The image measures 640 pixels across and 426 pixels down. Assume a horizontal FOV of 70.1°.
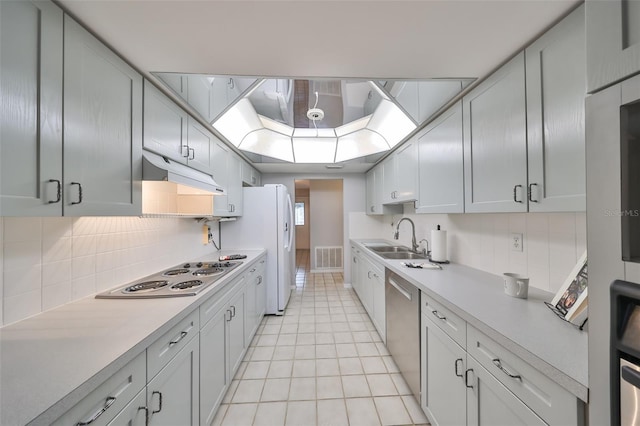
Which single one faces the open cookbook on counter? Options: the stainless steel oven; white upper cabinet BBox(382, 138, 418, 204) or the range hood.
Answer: the range hood

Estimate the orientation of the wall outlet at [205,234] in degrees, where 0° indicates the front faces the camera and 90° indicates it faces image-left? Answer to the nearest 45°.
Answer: approximately 270°

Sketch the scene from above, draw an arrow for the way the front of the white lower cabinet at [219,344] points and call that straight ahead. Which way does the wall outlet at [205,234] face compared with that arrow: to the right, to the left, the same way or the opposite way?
the same way

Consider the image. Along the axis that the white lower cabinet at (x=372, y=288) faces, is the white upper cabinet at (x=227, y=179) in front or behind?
in front

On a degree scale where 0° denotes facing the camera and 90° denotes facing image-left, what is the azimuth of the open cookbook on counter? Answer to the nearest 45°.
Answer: approximately 45°

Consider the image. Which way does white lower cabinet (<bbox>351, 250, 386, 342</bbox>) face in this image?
to the viewer's left

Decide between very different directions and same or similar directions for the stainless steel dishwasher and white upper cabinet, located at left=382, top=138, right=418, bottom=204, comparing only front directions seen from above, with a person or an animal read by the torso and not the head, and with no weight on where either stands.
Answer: same or similar directions

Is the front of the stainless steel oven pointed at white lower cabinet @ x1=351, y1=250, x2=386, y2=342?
no

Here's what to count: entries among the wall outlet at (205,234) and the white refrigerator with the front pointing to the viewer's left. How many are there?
0

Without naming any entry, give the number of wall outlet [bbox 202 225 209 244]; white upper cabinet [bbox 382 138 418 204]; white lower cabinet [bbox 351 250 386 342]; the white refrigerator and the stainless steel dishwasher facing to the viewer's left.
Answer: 3

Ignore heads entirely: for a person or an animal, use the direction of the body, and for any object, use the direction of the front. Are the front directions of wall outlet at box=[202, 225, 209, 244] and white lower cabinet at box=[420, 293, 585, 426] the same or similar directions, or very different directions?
very different directions

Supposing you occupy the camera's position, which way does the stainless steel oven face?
facing the viewer and to the left of the viewer

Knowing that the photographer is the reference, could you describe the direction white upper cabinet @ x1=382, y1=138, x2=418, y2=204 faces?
facing to the left of the viewer
